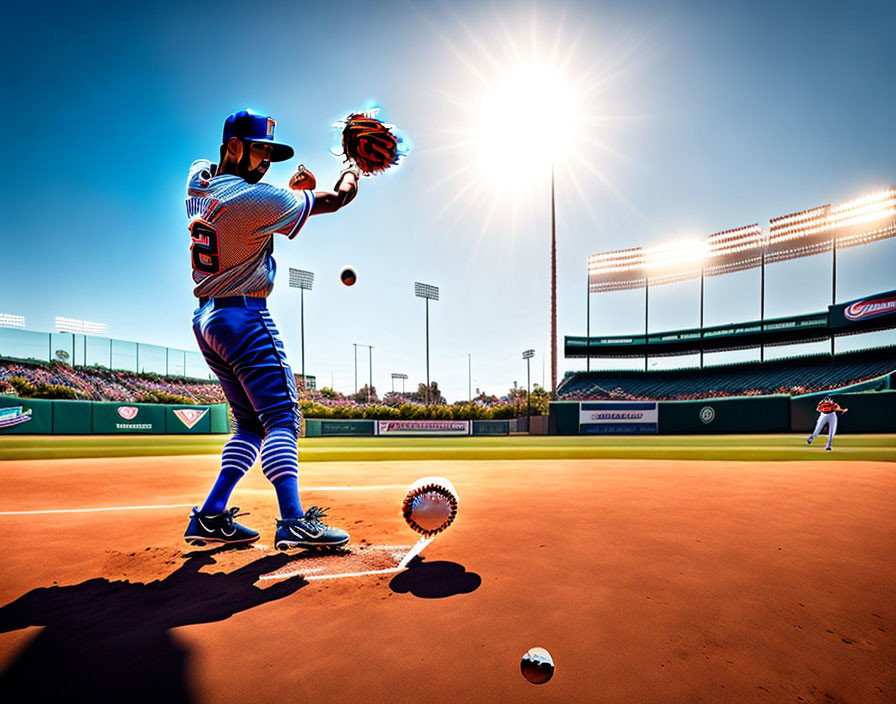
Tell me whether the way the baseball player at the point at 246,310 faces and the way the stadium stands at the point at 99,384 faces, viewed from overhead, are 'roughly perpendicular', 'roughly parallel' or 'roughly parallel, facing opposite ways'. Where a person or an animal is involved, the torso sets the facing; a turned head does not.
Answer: roughly perpendicular

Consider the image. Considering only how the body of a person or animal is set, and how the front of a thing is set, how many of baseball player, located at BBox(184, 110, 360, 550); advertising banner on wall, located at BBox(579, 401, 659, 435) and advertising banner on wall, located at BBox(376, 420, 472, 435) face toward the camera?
2

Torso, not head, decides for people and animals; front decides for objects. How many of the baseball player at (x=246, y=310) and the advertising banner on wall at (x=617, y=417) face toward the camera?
1

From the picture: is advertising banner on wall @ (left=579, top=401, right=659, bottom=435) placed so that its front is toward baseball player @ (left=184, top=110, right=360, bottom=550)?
yes

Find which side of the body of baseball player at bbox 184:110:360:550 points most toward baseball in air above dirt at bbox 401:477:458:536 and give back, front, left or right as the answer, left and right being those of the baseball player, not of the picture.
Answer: right

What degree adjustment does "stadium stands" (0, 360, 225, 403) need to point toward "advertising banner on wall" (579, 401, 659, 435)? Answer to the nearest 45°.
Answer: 0° — it already faces it

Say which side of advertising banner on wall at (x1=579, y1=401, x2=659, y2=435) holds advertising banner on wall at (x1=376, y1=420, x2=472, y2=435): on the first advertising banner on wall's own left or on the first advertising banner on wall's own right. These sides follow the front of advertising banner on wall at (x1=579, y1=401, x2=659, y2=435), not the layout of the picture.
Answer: on the first advertising banner on wall's own right

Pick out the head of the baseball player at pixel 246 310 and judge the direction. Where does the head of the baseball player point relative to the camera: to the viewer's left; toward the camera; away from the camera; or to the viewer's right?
to the viewer's right

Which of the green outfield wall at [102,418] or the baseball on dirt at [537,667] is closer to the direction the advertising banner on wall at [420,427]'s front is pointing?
the baseball on dirt

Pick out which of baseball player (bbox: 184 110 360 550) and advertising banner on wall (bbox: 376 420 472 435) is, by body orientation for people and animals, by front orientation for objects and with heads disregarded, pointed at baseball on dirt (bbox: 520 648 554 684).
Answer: the advertising banner on wall

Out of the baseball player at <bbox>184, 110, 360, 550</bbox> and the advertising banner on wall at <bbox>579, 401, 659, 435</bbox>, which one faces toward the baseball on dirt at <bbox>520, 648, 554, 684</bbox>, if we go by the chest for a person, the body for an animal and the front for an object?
the advertising banner on wall

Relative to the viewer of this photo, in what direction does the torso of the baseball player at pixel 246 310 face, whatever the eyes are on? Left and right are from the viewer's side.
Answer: facing away from the viewer and to the right of the viewer
